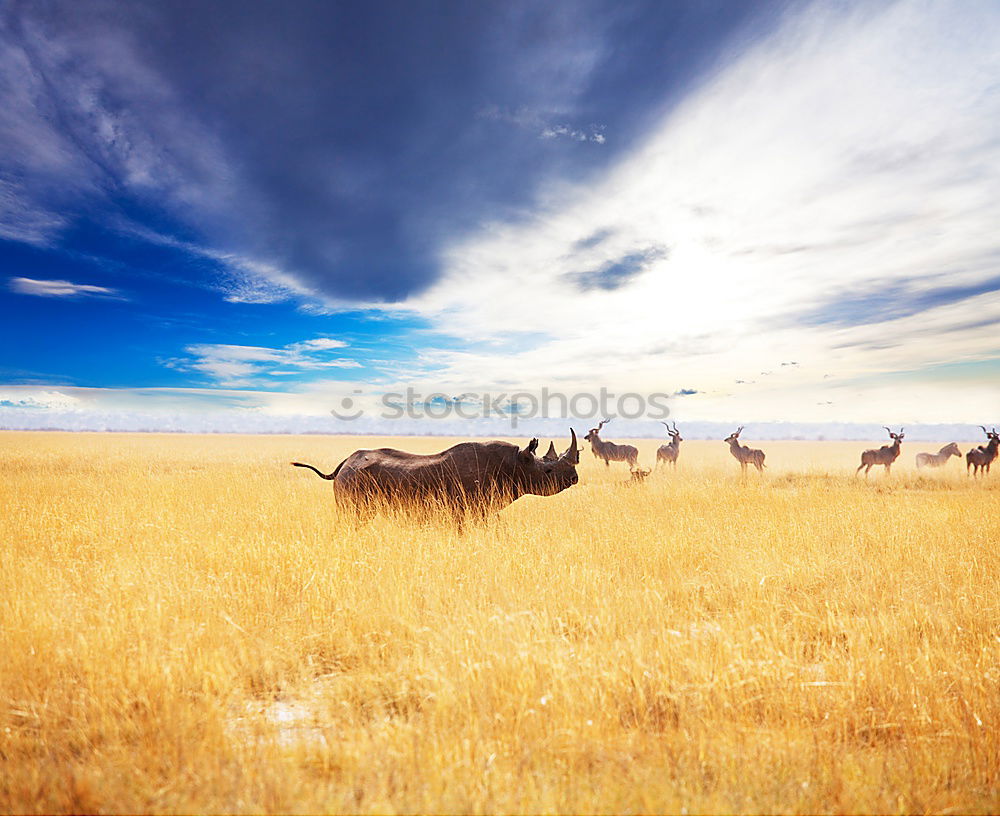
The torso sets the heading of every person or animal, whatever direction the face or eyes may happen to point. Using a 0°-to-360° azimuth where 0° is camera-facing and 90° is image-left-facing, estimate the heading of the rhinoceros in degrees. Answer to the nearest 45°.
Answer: approximately 270°

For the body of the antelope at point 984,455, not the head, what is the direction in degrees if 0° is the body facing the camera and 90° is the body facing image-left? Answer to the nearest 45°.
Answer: approximately 270°

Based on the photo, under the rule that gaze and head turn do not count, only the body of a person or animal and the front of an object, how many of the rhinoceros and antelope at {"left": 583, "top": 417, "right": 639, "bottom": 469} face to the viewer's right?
1

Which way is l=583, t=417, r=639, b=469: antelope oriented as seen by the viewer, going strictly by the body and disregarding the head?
to the viewer's left

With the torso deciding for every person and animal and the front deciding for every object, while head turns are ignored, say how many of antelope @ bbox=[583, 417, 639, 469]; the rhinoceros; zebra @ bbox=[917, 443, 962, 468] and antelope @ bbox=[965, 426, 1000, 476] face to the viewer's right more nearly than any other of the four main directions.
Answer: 3

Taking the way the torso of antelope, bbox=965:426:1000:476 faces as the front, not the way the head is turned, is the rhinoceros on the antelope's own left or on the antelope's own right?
on the antelope's own right

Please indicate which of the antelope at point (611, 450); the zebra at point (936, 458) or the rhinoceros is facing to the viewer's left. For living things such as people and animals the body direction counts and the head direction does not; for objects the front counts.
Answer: the antelope at point (611, 450)

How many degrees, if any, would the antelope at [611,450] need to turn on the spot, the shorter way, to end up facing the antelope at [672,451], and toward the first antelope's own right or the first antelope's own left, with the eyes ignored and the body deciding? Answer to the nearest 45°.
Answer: approximately 180°

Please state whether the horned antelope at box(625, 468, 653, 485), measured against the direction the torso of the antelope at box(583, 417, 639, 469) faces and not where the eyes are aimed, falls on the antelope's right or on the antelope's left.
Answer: on the antelope's left

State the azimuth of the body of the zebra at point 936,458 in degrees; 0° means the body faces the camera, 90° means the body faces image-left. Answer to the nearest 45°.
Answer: approximately 270°

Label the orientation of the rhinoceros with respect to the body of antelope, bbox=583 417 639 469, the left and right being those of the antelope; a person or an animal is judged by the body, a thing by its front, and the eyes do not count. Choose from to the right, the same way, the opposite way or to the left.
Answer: the opposite way
